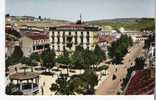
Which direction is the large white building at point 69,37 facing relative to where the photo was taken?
toward the camera
